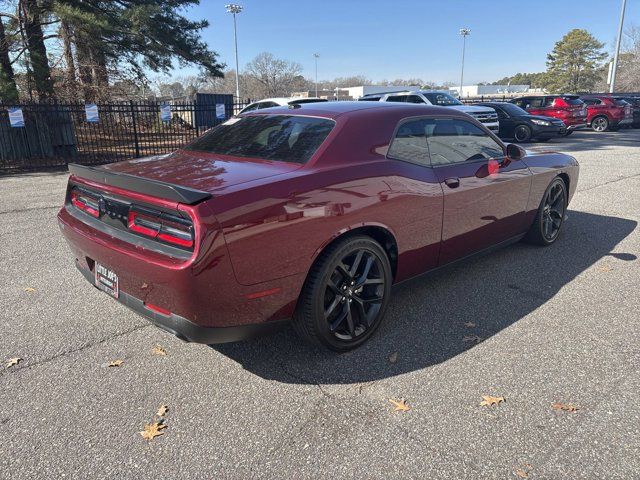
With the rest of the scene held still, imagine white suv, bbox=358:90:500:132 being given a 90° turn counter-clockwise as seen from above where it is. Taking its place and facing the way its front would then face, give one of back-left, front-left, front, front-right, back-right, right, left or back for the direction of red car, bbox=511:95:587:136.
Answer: front

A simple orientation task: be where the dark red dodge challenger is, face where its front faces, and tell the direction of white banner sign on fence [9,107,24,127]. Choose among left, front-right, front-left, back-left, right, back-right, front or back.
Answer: left

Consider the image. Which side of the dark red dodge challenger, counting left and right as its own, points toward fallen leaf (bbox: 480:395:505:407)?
right

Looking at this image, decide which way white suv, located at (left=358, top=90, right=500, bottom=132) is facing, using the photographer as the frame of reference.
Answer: facing the viewer and to the right of the viewer

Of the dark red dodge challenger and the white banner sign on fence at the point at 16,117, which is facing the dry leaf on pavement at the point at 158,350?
the white banner sign on fence

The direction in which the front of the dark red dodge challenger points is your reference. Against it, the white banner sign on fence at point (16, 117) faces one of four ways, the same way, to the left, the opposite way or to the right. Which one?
to the right

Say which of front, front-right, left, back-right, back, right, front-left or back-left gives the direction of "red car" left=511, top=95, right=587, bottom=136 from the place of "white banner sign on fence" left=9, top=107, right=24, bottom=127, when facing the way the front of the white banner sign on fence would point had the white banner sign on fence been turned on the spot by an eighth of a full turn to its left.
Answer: front-left

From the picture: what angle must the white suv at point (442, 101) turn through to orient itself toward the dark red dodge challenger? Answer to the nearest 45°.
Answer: approximately 45° to its right

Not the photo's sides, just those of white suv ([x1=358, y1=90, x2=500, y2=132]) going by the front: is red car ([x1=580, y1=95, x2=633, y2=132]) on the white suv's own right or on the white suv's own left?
on the white suv's own left

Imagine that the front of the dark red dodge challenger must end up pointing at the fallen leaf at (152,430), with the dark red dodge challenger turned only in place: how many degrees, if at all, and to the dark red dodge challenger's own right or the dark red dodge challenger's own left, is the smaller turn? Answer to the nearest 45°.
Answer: approximately 180°

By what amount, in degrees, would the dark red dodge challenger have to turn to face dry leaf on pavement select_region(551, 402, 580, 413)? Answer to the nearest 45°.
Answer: approximately 90° to its right

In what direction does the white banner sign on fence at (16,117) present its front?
toward the camera

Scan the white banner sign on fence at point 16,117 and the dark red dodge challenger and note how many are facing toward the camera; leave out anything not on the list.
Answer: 1

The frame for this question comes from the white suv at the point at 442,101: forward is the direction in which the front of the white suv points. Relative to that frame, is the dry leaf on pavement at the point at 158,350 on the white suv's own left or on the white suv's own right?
on the white suv's own right

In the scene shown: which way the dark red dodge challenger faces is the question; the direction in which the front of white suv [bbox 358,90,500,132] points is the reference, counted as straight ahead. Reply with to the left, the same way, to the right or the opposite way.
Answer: to the left
